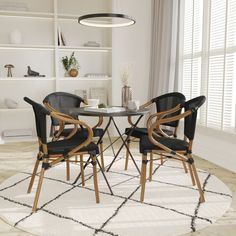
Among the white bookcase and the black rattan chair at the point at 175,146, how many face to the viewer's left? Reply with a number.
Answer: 1

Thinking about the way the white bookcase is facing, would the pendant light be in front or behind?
in front

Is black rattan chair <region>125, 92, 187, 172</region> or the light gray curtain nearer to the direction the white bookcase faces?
the black rattan chair

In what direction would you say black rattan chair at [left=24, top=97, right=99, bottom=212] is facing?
to the viewer's right

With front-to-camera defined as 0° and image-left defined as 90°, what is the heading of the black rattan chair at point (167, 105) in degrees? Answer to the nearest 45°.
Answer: approximately 45°

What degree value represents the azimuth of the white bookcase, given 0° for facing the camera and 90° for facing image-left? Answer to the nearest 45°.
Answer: approximately 0°

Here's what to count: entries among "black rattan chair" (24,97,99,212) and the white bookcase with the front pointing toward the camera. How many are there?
1

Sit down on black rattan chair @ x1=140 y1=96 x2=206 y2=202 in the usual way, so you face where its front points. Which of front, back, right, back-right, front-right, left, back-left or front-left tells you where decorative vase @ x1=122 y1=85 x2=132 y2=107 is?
front-right

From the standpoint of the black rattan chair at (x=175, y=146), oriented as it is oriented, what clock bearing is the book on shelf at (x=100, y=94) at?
The book on shelf is roughly at 2 o'clock from the black rattan chair.

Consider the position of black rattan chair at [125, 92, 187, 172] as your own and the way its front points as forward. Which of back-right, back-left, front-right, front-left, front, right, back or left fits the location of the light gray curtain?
back-right

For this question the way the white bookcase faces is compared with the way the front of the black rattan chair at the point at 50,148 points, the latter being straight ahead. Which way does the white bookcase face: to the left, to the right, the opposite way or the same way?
to the right

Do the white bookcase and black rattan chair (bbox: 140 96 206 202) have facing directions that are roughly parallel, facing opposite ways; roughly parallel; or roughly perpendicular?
roughly perpendicular

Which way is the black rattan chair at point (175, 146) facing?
to the viewer's left

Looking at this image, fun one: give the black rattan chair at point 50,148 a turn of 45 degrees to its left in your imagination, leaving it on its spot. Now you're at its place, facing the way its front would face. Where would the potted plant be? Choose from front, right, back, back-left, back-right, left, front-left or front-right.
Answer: front-left
